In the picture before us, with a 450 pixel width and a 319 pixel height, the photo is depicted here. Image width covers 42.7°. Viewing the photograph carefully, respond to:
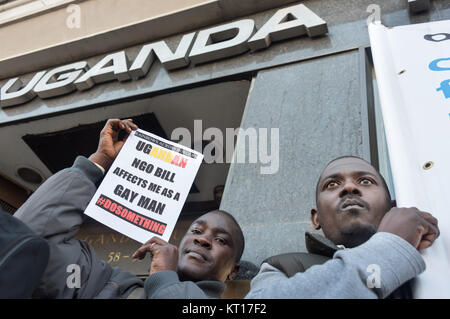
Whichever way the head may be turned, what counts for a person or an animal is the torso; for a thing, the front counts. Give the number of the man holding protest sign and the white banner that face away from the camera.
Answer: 0

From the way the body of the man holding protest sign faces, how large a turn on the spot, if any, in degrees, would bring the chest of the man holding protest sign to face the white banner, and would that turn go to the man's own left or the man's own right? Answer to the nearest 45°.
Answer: approximately 135° to the man's own left

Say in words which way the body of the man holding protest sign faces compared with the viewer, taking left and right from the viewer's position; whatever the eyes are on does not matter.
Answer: facing the viewer and to the left of the viewer

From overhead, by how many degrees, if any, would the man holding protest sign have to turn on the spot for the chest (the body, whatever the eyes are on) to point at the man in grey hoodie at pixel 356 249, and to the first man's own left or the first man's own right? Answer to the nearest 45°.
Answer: approximately 90° to the first man's own left

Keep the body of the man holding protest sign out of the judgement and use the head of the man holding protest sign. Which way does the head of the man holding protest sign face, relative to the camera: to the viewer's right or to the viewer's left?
to the viewer's left

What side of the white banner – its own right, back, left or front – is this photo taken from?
front
